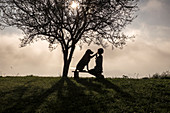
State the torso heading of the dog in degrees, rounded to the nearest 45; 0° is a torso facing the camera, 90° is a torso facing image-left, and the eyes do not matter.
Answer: approximately 270°

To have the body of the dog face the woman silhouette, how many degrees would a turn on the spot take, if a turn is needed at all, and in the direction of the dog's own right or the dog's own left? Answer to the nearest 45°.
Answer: approximately 45° to the dog's own right
